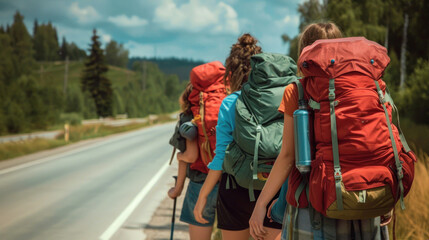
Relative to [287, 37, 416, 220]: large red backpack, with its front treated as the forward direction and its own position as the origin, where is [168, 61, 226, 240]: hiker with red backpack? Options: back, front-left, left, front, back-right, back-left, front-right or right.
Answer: back-right

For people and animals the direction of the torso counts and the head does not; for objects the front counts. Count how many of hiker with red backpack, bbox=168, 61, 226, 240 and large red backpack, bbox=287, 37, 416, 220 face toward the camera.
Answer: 1

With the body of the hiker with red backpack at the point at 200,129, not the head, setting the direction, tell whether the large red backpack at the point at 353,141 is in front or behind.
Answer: behind

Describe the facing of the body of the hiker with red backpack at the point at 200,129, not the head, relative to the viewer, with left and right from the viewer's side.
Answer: facing away from the viewer and to the left of the viewer

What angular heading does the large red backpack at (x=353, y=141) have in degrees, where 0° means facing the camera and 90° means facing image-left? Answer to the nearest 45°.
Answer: approximately 0°
